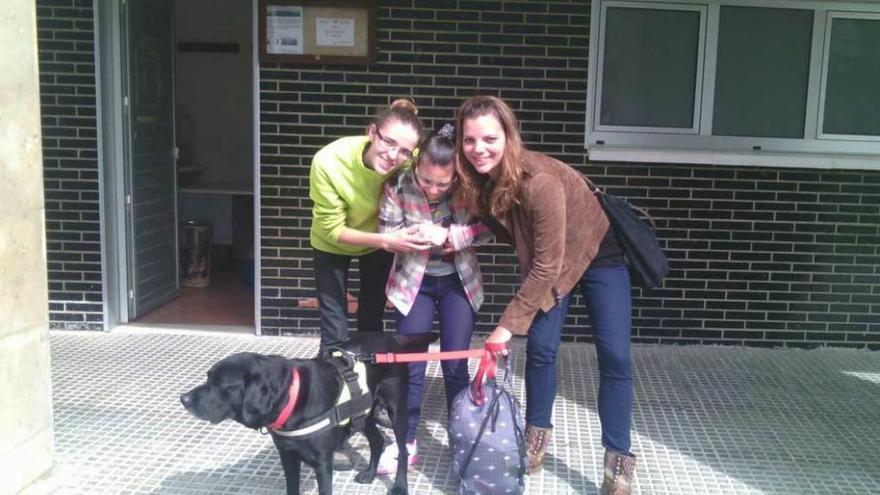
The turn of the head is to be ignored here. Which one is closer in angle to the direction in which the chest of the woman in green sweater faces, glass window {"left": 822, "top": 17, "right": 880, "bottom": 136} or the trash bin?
the glass window

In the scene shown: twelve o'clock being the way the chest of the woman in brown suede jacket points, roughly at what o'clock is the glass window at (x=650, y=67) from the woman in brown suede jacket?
The glass window is roughly at 5 o'clock from the woman in brown suede jacket.

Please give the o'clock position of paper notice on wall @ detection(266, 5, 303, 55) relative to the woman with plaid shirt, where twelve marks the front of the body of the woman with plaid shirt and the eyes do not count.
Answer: The paper notice on wall is roughly at 5 o'clock from the woman with plaid shirt.

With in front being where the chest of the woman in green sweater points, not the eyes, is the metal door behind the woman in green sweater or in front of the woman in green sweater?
behind

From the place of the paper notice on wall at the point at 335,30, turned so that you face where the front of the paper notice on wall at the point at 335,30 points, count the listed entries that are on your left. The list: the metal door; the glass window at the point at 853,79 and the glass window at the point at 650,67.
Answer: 2

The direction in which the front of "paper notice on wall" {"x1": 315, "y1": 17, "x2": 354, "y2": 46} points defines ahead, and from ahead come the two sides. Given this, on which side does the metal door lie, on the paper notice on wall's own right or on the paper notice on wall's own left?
on the paper notice on wall's own right

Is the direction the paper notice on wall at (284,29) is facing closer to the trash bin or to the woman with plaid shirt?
the woman with plaid shirt

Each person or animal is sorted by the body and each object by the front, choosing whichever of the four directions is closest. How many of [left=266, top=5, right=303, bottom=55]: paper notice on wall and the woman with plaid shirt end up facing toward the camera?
2

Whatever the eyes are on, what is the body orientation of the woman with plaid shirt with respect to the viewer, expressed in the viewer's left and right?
facing the viewer

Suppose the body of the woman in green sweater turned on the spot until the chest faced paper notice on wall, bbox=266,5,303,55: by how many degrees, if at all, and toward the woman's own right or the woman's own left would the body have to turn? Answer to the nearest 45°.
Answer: approximately 135° to the woman's own left

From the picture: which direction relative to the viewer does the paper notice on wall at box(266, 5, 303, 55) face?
toward the camera

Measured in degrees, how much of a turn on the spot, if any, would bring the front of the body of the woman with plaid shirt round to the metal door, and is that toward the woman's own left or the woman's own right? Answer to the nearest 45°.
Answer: approximately 135° to the woman's own right

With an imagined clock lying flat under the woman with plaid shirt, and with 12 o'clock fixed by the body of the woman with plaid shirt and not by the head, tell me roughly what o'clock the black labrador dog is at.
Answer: The black labrador dog is roughly at 1 o'clock from the woman with plaid shirt.

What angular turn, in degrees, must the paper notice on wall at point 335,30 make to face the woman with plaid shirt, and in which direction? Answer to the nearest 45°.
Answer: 0° — it already faces them
